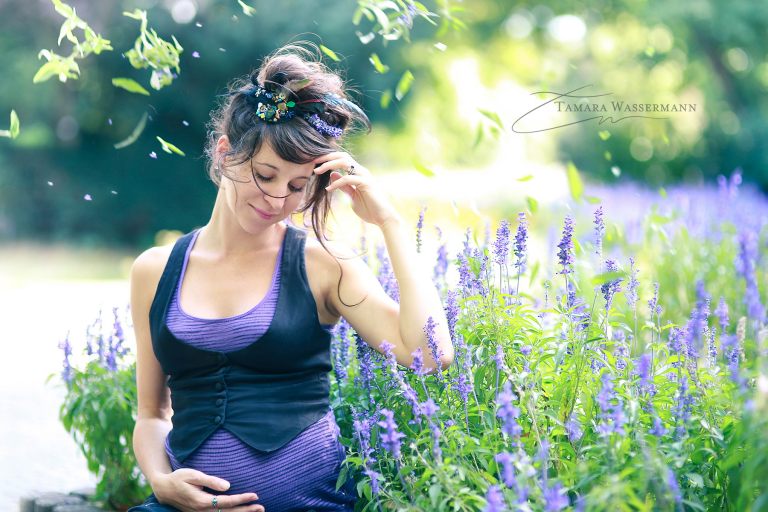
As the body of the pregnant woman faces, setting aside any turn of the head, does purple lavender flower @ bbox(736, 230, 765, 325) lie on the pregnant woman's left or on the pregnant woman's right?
on the pregnant woman's left

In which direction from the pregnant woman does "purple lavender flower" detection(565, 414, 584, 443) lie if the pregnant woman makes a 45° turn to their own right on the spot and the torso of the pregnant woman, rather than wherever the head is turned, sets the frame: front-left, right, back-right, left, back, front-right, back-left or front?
left

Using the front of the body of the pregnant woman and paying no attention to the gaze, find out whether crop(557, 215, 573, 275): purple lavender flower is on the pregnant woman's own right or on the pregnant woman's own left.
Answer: on the pregnant woman's own left

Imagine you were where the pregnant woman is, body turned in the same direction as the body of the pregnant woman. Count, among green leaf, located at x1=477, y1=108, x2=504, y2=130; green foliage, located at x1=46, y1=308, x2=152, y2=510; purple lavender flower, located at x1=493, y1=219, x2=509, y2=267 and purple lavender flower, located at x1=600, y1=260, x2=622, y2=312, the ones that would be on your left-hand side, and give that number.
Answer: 3

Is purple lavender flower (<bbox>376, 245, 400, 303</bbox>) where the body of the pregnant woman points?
no

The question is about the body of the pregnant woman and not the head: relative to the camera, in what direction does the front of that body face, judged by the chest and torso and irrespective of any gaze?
toward the camera

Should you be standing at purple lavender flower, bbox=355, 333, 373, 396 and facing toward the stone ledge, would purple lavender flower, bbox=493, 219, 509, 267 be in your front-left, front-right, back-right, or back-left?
back-right

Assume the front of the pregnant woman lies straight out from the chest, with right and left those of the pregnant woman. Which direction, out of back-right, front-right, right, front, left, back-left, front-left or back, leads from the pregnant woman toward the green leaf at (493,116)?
left

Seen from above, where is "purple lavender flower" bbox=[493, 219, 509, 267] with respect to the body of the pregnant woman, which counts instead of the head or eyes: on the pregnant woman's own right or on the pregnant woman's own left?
on the pregnant woman's own left
